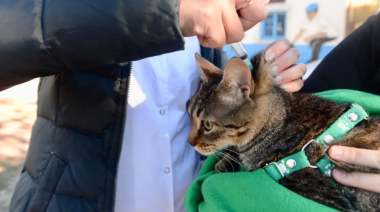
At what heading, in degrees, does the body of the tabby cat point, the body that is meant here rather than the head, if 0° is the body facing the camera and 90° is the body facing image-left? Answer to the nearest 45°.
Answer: approximately 90°

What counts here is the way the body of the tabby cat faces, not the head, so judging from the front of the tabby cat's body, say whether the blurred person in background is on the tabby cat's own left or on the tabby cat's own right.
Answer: on the tabby cat's own right

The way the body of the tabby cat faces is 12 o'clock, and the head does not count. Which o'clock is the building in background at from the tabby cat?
The building in background is roughly at 3 o'clock from the tabby cat.
